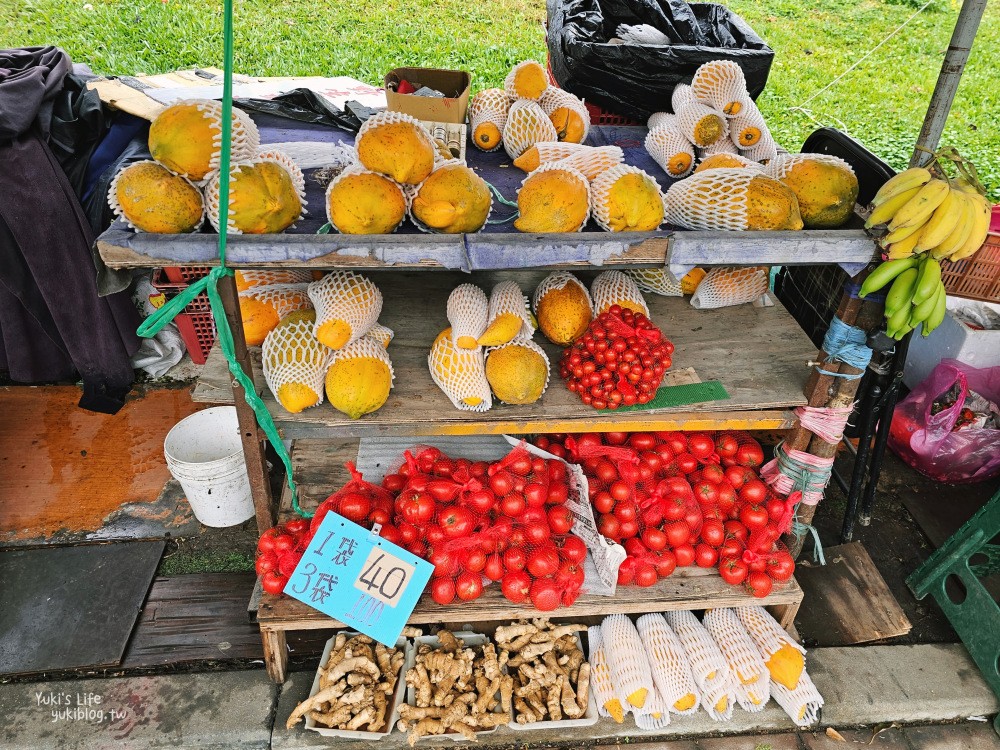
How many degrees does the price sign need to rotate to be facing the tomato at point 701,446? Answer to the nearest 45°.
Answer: approximately 90° to its left

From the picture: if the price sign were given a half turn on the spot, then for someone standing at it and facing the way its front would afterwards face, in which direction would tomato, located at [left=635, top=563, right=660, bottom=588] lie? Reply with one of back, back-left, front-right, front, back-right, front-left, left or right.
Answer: right

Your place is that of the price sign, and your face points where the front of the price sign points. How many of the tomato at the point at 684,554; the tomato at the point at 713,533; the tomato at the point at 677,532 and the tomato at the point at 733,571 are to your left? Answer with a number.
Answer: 4

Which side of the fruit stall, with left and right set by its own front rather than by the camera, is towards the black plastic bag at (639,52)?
back

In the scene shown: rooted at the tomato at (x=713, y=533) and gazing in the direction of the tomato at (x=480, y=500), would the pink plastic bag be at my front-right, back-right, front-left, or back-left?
back-right

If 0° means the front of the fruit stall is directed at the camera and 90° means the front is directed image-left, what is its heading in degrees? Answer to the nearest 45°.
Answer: approximately 0°

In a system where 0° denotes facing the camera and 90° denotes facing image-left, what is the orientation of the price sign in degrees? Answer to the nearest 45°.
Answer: approximately 0°

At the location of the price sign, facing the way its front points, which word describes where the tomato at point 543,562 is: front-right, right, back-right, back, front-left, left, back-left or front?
left

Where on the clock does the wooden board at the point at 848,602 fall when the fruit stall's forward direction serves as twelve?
The wooden board is roughly at 9 o'clock from the fruit stall.
